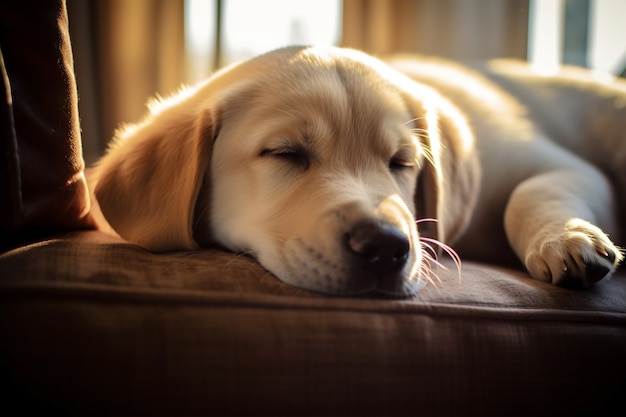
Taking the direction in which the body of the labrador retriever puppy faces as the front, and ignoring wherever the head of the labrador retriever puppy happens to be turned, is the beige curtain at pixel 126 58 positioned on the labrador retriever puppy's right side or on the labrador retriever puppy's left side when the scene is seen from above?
on the labrador retriever puppy's right side

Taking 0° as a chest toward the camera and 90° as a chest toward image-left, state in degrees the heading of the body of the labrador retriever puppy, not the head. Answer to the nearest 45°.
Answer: approximately 45°

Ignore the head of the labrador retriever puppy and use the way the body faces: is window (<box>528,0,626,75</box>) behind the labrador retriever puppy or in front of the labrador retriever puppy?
behind

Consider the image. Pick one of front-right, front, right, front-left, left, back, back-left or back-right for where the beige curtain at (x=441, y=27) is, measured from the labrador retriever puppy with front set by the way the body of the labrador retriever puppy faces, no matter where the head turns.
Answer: back-right

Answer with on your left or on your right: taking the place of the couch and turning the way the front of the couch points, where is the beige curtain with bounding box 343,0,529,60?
on your left

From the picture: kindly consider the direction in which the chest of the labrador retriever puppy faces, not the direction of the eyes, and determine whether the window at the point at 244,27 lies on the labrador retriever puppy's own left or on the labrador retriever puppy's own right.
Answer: on the labrador retriever puppy's own right
